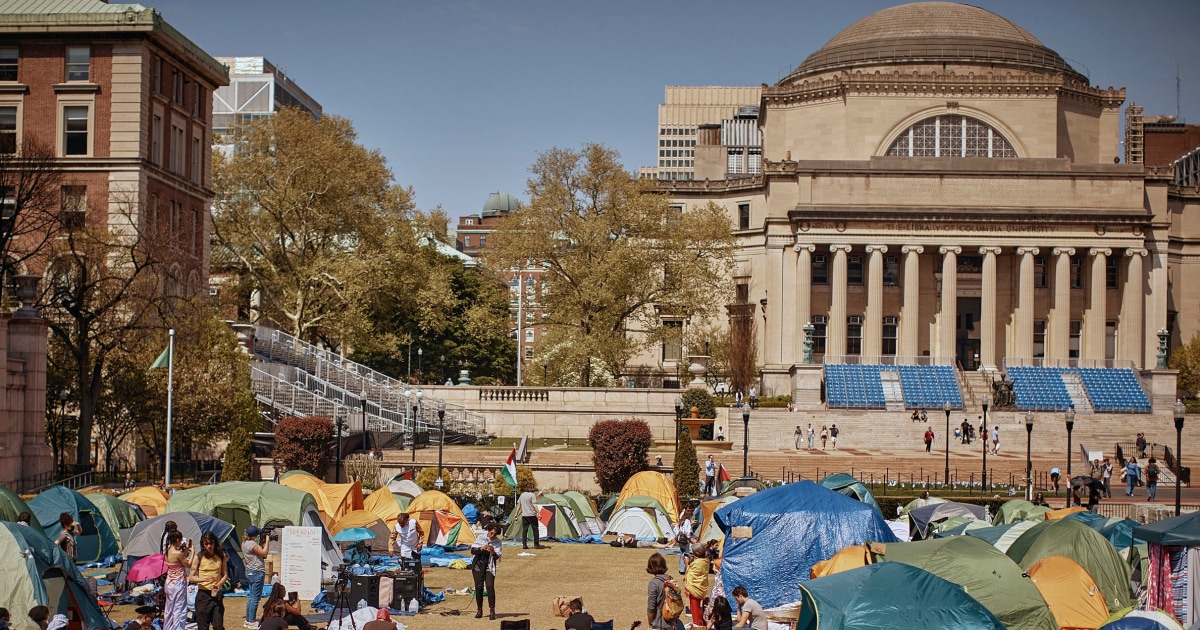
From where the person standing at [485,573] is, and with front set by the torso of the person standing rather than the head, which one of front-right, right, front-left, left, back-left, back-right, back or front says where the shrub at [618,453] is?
back

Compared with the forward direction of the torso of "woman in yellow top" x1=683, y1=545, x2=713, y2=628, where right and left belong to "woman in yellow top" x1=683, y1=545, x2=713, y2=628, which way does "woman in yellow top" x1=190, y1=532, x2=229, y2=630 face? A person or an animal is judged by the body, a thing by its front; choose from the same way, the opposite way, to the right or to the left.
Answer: the opposite way

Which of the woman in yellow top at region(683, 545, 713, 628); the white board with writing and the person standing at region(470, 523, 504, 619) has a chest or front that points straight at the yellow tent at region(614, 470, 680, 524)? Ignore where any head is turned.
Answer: the woman in yellow top

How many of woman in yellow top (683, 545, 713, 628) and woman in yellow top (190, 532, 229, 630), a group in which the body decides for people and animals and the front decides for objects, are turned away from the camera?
1

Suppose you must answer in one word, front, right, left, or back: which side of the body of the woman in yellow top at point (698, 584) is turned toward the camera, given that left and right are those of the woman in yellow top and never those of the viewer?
back

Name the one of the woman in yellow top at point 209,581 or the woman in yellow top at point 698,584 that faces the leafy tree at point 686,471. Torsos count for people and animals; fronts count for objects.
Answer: the woman in yellow top at point 698,584

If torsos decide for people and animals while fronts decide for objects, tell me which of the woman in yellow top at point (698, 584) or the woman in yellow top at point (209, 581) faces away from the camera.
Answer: the woman in yellow top at point (698, 584)

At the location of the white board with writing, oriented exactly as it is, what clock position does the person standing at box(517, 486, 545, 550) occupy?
The person standing is roughly at 7 o'clock from the white board with writing.

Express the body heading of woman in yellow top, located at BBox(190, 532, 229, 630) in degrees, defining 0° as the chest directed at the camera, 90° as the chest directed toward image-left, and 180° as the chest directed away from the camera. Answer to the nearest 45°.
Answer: approximately 0°

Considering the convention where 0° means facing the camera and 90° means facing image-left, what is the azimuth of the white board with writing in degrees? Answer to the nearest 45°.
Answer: approximately 0°
